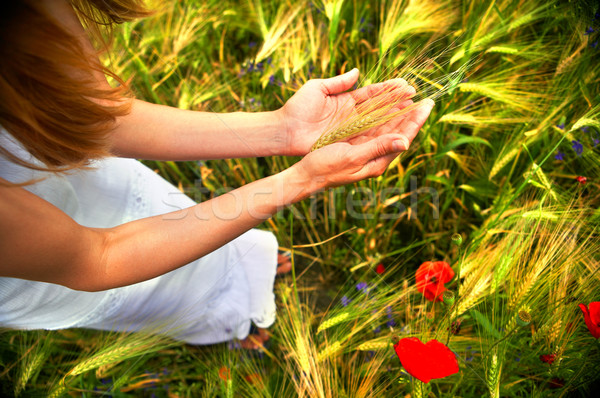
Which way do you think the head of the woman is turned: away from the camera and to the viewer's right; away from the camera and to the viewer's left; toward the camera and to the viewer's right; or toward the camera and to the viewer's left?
away from the camera and to the viewer's right

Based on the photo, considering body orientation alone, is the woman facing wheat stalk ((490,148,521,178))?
yes

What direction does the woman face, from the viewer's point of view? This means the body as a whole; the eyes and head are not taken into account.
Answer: to the viewer's right

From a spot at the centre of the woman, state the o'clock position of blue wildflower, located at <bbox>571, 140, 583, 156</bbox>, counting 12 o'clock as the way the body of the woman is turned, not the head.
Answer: The blue wildflower is roughly at 12 o'clock from the woman.
